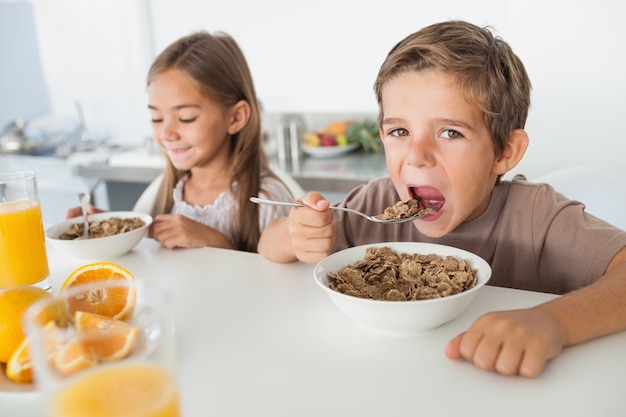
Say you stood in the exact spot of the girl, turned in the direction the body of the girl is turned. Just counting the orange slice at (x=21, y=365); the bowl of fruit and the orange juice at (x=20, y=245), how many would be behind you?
1

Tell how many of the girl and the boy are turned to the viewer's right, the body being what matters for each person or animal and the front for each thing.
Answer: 0

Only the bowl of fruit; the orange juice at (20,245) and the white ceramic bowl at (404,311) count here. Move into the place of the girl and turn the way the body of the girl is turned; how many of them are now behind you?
1

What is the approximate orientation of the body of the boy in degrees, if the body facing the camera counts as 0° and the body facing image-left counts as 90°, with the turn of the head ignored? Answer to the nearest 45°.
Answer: approximately 45°

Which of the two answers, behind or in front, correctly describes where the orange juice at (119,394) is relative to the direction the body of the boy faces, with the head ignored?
in front

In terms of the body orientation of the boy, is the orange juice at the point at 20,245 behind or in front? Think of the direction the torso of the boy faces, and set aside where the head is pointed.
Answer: in front

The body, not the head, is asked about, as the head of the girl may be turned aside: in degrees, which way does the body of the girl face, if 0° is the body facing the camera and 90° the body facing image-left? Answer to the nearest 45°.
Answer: approximately 45°
